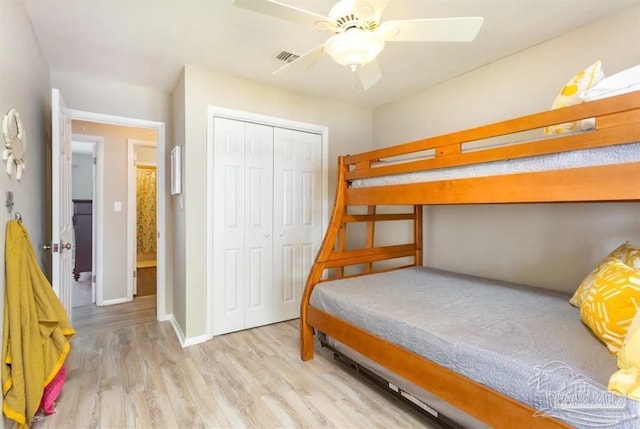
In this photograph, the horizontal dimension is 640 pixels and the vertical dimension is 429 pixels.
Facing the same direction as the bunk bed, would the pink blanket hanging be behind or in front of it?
in front

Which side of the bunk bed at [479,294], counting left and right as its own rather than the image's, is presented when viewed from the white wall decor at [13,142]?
left

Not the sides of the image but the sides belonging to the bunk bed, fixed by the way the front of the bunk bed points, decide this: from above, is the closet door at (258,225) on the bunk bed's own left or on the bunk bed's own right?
on the bunk bed's own left

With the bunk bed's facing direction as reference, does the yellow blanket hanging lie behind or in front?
in front

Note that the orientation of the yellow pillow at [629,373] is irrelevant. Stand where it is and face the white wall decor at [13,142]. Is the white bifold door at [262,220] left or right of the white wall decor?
right

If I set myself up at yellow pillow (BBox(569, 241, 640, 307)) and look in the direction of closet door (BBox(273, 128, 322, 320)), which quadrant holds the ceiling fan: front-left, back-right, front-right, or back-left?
front-left
